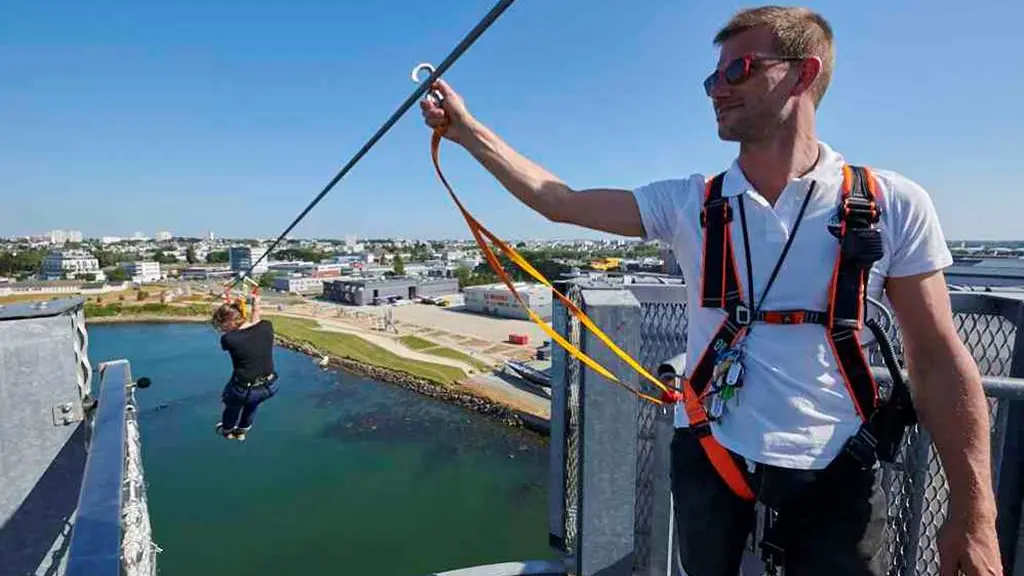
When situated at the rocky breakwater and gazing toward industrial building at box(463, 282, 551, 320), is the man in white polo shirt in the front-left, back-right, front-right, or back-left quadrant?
back-right

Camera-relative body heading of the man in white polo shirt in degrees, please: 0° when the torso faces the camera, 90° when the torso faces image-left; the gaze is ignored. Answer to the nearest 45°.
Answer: approximately 45°

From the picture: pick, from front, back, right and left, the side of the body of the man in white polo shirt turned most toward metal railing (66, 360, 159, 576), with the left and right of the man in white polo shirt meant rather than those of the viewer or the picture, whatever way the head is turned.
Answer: right

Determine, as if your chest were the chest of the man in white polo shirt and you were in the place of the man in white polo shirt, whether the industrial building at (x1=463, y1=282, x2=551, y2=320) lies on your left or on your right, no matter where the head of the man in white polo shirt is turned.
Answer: on your right

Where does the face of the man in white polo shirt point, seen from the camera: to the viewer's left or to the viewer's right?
to the viewer's left
